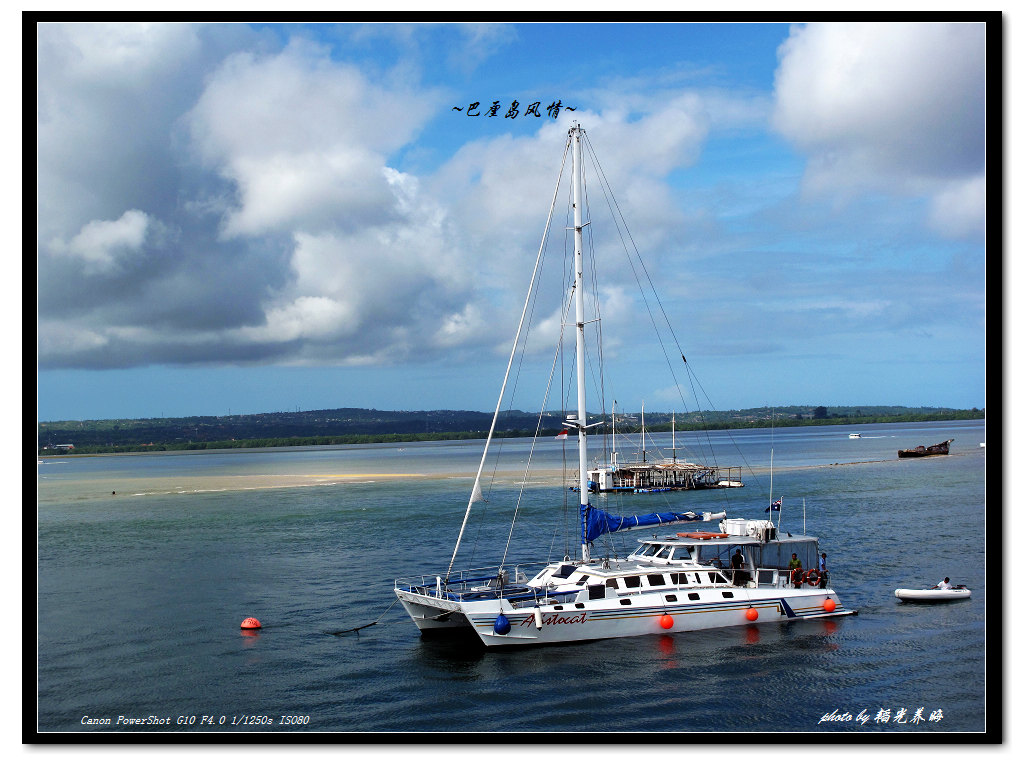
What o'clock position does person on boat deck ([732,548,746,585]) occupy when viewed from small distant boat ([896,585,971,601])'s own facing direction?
The person on boat deck is roughly at 11 o'clock from the small distant boat.

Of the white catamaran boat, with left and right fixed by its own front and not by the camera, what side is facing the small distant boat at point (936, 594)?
back

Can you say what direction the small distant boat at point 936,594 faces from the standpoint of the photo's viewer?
facing to the left of the viewer

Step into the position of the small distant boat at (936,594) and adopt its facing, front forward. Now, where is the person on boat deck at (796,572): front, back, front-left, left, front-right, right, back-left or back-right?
front-left

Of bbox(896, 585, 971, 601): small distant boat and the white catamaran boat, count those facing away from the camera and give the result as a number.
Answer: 0

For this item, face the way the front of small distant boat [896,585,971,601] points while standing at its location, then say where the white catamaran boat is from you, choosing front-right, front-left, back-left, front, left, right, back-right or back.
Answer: front-left

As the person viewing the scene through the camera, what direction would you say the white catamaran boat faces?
facing the viewer and to the left of the viewer
